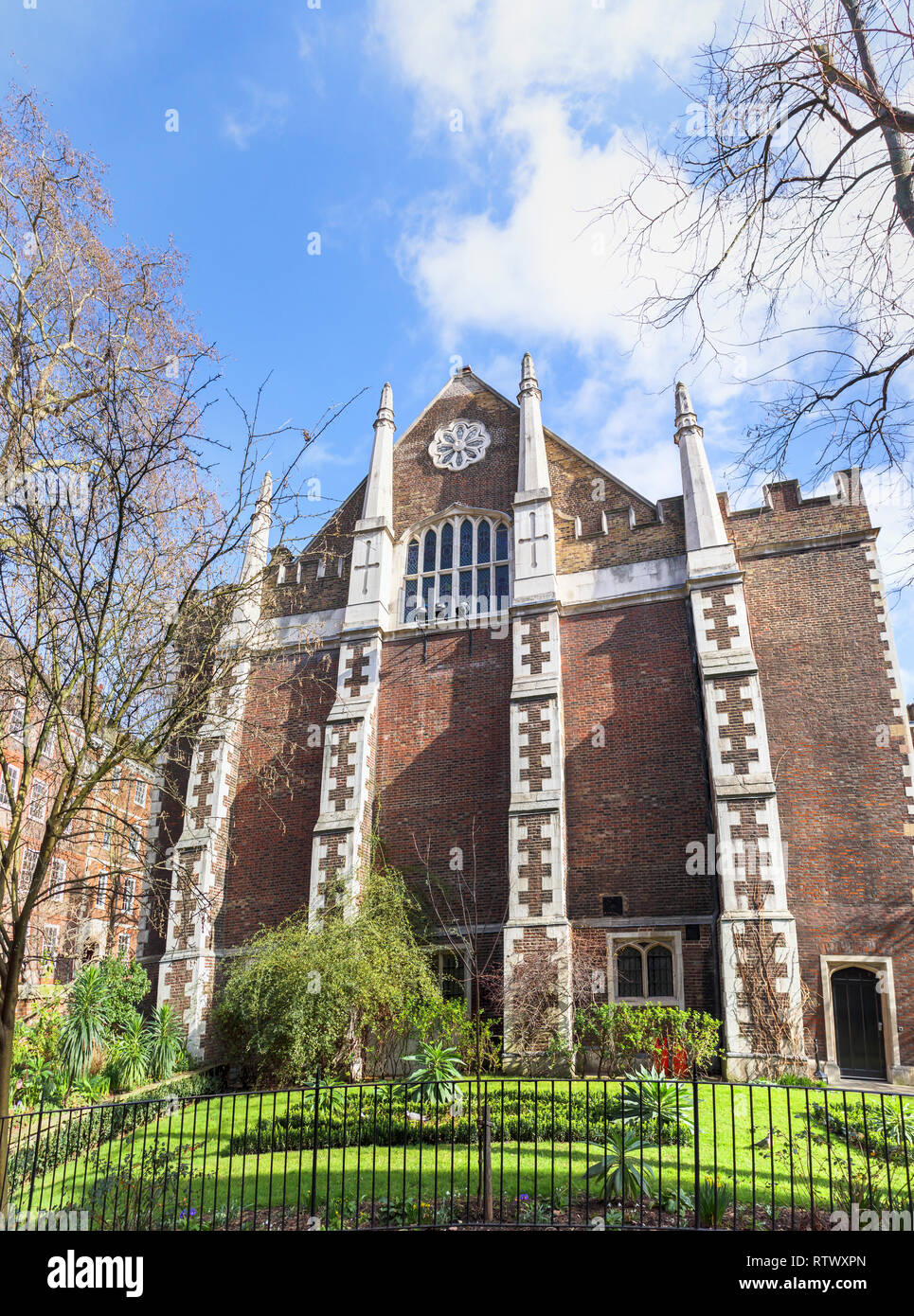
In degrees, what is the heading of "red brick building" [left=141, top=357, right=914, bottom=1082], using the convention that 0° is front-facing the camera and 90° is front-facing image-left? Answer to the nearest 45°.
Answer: approximately 0°

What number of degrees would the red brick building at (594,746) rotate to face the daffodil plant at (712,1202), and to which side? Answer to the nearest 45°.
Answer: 0° — it already faces it

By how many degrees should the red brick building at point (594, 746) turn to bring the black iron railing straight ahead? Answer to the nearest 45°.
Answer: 0° — it already faces it

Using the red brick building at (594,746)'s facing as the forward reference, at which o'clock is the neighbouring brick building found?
The neighbouring brick building is roughly at 4 o'clock from the red brick building.

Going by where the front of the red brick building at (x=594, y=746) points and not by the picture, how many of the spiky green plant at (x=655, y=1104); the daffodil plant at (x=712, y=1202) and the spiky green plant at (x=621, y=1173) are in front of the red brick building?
3

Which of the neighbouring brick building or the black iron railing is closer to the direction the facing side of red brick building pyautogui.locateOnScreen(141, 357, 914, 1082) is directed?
the black iron railing

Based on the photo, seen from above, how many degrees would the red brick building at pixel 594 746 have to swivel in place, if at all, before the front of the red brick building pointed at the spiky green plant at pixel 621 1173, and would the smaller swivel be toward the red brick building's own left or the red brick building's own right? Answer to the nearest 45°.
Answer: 0° — it already faces it

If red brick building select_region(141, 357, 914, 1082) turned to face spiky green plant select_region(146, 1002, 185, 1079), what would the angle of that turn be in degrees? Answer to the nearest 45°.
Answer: approximately 90° to its right

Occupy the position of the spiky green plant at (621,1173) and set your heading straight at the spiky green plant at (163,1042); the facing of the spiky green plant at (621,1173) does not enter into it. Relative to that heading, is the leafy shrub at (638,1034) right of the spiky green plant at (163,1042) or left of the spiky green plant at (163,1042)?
right

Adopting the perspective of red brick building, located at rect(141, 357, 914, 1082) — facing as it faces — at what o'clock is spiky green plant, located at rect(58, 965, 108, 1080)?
The spiky green plant is roughly at 3 o'clock from the red brick building.
